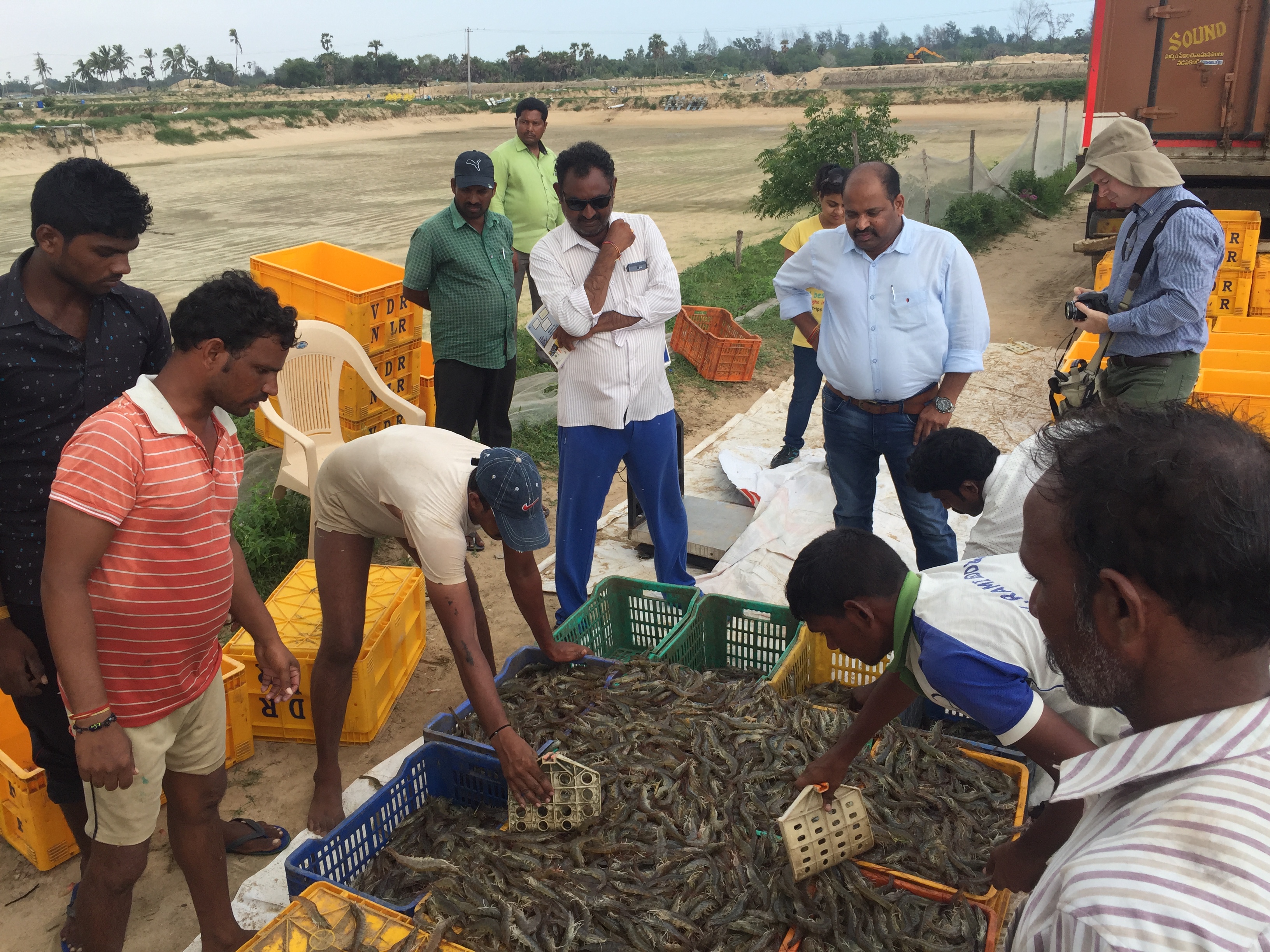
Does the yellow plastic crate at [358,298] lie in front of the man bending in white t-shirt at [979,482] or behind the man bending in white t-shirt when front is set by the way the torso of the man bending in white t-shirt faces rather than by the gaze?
in front

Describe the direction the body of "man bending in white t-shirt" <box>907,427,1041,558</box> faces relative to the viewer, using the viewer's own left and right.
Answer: facing to the left of the viewer

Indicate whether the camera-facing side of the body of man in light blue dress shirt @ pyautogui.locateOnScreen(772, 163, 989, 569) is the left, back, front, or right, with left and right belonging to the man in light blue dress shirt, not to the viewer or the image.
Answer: front

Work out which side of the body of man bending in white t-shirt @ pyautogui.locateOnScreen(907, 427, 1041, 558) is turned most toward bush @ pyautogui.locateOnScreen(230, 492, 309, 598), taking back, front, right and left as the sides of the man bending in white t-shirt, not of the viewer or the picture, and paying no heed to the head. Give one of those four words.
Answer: front

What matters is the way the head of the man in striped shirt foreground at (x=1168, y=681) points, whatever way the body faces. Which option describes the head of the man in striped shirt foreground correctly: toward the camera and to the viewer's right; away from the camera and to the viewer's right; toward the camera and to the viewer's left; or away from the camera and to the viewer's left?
away from the camera and to the viewer's left

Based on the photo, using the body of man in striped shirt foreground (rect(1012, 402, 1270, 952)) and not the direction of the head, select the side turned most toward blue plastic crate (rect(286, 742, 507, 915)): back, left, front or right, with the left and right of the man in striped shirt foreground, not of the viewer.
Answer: front

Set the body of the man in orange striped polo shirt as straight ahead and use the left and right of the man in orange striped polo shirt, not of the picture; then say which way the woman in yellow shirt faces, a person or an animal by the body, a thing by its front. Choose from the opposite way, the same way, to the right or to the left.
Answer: to the right

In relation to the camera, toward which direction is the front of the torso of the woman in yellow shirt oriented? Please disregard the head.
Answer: toward the camera

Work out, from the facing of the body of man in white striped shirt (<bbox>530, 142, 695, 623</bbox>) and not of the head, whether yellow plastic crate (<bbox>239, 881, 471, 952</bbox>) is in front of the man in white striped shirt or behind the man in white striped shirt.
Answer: in front

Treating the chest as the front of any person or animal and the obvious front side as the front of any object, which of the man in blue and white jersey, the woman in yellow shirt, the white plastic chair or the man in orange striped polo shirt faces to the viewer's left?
the man in blue and white jersey

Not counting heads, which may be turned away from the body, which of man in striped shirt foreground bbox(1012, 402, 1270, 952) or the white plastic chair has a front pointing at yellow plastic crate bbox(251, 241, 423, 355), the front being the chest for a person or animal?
the man in striped shirt foreground

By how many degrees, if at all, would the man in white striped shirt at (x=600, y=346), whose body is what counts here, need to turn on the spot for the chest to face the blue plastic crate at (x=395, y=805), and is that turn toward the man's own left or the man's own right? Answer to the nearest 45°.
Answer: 0° — they already face it

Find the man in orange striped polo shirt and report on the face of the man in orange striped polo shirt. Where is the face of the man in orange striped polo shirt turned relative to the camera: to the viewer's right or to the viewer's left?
to the viewer's right

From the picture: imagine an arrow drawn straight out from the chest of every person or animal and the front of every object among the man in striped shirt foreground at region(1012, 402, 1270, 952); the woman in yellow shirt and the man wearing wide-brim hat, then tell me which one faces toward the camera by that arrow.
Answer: the woman in yellow shirt

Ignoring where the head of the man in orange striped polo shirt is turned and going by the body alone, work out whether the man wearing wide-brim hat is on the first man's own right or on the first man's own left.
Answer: on the first man's own left

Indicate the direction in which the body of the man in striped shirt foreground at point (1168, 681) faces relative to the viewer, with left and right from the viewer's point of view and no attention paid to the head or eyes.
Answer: facing away from the viewer and to the left of the viewer

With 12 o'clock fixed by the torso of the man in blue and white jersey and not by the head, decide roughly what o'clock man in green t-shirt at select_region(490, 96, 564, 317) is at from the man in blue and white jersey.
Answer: The man in green t-shirt is roughly at 2 o'clock from the man in blue and white jersey.
